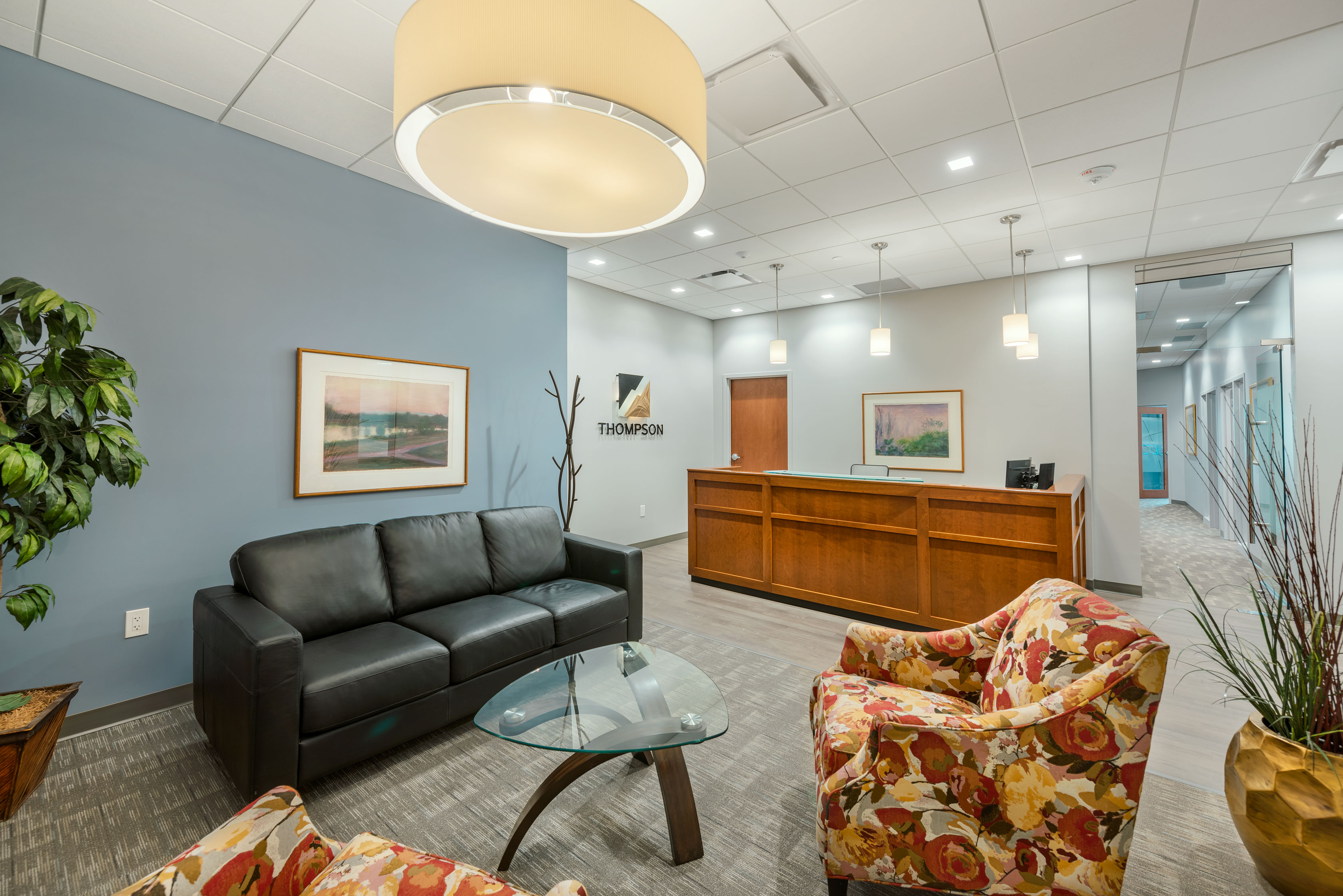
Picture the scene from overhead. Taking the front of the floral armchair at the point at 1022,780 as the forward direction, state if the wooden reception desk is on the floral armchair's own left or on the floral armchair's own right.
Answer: on the floral armchair's own right

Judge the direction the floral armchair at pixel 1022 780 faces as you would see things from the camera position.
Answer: facing to the left of the viewer

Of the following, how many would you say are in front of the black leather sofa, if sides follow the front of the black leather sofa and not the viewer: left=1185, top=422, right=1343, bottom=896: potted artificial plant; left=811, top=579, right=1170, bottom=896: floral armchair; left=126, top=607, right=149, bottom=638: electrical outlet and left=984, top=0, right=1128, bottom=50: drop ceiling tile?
3

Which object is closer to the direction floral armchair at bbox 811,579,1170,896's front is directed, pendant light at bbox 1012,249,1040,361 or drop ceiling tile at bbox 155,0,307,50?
the drop ceiling tile

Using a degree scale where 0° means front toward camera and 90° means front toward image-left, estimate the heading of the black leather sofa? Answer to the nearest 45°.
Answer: approximately 315°

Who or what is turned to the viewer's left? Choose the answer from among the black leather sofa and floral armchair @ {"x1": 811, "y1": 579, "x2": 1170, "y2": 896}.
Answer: the floral armchair

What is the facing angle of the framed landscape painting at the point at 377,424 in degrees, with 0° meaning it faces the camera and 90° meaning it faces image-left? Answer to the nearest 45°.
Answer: approximately 315°

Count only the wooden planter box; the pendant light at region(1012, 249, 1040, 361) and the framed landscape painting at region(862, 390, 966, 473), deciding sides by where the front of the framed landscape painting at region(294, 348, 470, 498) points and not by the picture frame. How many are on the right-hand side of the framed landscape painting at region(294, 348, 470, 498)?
1

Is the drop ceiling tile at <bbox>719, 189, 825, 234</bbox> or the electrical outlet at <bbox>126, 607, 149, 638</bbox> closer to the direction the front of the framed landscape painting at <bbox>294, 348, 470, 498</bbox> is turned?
the drop ceiling tile

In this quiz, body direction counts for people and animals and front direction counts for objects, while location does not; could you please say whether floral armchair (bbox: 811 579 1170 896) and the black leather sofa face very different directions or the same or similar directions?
very different directions

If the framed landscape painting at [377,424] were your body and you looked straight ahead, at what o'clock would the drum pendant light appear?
The drum pendant light is roughly at 1 o'clock from the framed landscape painting.

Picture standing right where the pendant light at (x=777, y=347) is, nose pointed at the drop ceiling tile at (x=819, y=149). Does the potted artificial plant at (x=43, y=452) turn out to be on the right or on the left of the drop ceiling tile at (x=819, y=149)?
right

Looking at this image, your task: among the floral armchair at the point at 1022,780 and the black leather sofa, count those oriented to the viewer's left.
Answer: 1

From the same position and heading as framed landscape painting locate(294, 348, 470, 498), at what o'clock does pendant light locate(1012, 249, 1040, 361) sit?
The pendant light is roughly at 11 o'clock from the framed landscape painting.
